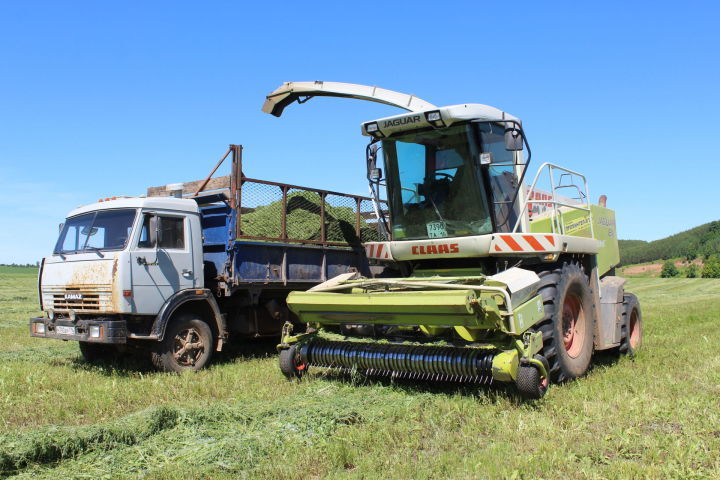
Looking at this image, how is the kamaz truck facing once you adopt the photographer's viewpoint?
facing the viewer and to the left of the viewer
